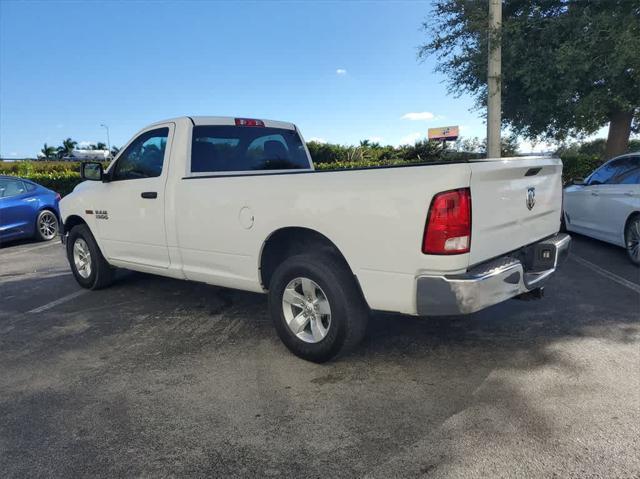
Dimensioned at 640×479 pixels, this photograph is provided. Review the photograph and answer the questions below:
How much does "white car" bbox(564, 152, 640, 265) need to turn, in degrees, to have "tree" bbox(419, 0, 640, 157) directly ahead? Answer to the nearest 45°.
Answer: approximately 45° to its right

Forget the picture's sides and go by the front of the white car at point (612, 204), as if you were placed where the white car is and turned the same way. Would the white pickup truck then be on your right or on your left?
on your left

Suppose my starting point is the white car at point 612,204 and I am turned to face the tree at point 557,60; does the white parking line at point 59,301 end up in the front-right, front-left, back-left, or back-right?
back-left

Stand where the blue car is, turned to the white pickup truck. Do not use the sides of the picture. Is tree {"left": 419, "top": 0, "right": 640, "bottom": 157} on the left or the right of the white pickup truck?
left

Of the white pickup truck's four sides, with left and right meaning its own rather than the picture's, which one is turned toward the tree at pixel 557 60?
right

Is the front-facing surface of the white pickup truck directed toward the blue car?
yes

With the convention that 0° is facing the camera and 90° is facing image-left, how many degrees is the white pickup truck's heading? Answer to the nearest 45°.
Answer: approximately 135°

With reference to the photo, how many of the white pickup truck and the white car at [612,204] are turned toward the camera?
0

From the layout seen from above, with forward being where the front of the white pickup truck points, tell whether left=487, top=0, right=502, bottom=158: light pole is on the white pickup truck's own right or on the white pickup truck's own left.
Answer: on the white pickup truck's own right

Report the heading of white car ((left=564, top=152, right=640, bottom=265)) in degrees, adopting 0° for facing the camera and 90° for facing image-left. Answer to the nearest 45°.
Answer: approximately 135°
